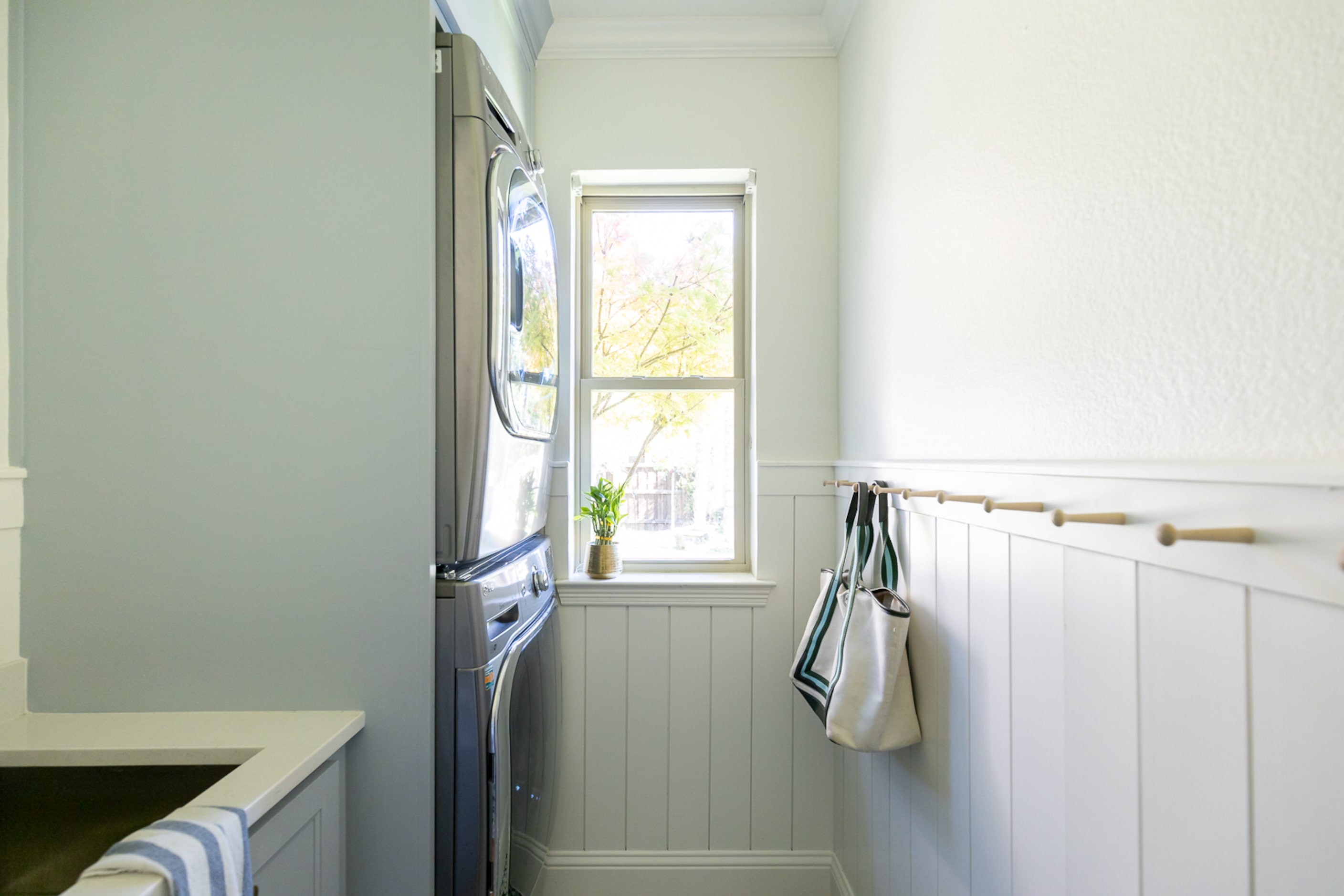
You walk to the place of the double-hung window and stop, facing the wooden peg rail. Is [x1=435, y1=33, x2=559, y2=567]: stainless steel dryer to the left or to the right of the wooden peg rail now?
right

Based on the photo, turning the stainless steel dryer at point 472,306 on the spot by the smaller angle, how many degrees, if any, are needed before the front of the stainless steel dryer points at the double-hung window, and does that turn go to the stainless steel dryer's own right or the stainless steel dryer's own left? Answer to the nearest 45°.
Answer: approximately 45° to the stainless steel dryer's own left

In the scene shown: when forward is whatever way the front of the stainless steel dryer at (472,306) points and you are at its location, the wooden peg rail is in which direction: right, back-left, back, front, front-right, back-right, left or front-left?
front-right

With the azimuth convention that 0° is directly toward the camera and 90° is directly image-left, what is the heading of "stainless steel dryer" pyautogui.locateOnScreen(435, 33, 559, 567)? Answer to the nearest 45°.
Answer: approximately 270°

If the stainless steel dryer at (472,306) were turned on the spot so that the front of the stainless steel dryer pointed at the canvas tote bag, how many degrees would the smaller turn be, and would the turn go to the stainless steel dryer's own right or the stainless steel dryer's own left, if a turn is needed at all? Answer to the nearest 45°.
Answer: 0° — it already faces it

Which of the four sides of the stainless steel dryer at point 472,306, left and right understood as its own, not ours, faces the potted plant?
left
